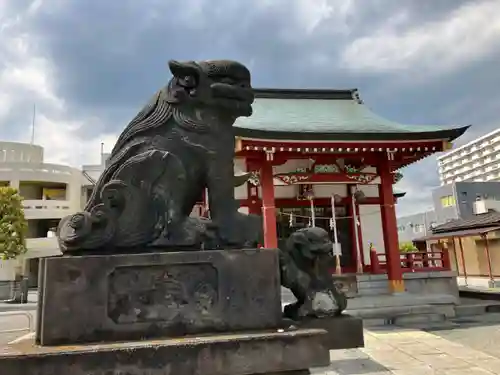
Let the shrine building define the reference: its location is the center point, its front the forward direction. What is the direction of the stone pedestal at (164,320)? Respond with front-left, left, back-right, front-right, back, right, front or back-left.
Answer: front

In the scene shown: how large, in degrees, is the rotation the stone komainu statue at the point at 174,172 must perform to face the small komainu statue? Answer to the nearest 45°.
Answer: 0° — it already faces it

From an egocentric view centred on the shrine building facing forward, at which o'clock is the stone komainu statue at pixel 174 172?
The stone komainu statue is roughly at 12 o'clock from the shrine building.

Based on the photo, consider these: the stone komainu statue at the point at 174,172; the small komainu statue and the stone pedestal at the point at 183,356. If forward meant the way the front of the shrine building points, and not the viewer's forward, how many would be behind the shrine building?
0

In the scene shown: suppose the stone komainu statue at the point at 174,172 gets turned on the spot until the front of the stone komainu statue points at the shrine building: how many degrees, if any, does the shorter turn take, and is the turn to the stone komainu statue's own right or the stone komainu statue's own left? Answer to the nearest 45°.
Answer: approximately 45° to the stone komainu statue's own left

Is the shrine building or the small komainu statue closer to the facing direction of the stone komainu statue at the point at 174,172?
the small komainu statue

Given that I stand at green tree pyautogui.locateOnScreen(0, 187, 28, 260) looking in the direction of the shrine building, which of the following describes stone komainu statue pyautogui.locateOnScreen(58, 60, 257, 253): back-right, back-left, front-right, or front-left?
front-right

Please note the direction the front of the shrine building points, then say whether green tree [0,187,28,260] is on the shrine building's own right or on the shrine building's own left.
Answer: on the shrine building's own right

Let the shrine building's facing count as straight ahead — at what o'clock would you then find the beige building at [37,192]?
The beige building is roughly at 4 o'clock from the shrine building.

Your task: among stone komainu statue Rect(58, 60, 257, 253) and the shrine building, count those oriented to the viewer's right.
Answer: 1

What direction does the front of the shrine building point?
toward the camera

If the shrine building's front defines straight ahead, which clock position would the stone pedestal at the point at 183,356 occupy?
The stone pedestal is roughly at 12 o'clock from the shrine building.

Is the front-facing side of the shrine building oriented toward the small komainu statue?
yes

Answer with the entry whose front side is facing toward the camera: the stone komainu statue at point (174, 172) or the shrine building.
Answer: the shrine building

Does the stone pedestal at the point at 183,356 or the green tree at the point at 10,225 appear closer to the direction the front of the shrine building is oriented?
the stone pedestal

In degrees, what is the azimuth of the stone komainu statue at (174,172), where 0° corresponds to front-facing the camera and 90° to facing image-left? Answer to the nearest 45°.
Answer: approximately 270°
